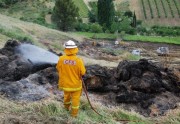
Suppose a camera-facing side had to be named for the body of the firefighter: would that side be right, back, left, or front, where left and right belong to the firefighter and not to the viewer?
back
